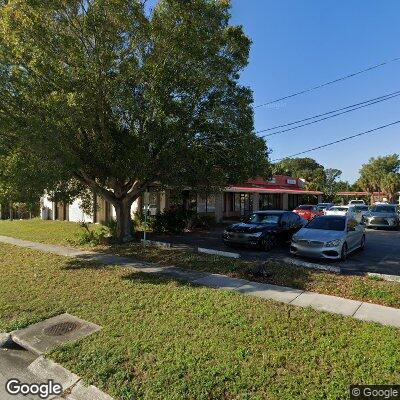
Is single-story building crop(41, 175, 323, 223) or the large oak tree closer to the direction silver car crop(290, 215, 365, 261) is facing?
the large oak tree

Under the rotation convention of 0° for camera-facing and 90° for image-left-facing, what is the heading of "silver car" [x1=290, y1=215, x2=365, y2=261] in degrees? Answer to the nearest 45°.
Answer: approximately 45°

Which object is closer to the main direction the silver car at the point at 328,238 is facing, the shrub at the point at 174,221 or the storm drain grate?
the storm drain grate

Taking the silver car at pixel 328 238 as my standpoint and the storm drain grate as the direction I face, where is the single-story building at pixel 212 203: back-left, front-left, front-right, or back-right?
back-right

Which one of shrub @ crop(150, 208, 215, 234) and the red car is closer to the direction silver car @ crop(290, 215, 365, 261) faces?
the shrub

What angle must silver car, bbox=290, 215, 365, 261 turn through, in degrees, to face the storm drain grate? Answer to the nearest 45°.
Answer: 0° — it already faces it

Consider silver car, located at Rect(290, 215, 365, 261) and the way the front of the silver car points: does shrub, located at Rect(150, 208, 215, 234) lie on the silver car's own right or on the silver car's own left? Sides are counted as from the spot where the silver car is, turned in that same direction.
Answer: on the silver car's own right

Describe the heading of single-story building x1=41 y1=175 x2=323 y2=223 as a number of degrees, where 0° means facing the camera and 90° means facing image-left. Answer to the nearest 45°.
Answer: approximately 315°

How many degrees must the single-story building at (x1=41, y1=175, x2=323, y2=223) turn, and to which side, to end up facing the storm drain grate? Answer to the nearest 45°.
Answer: approximately 45° to its right

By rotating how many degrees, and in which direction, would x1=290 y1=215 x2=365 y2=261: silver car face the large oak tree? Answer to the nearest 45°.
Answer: approximately 45° to its right
